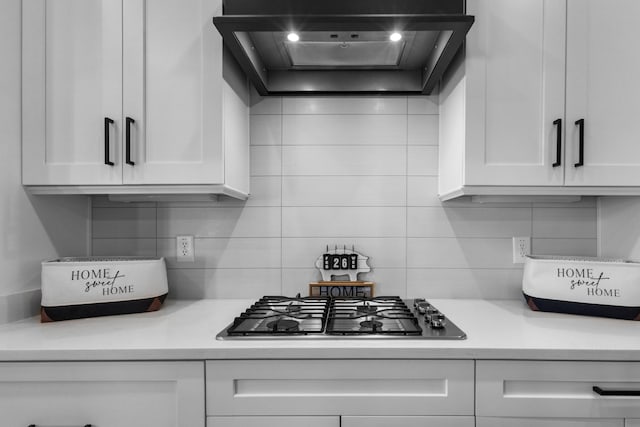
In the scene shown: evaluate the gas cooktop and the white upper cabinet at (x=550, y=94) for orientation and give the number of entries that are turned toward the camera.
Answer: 2

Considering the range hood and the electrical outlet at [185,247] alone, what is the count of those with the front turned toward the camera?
2

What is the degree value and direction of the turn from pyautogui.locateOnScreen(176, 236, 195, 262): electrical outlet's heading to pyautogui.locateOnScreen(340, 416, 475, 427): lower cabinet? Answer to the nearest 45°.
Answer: approximately 45° to its left

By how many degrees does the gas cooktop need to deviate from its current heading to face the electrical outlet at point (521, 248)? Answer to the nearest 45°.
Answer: approximately 135° to its left
